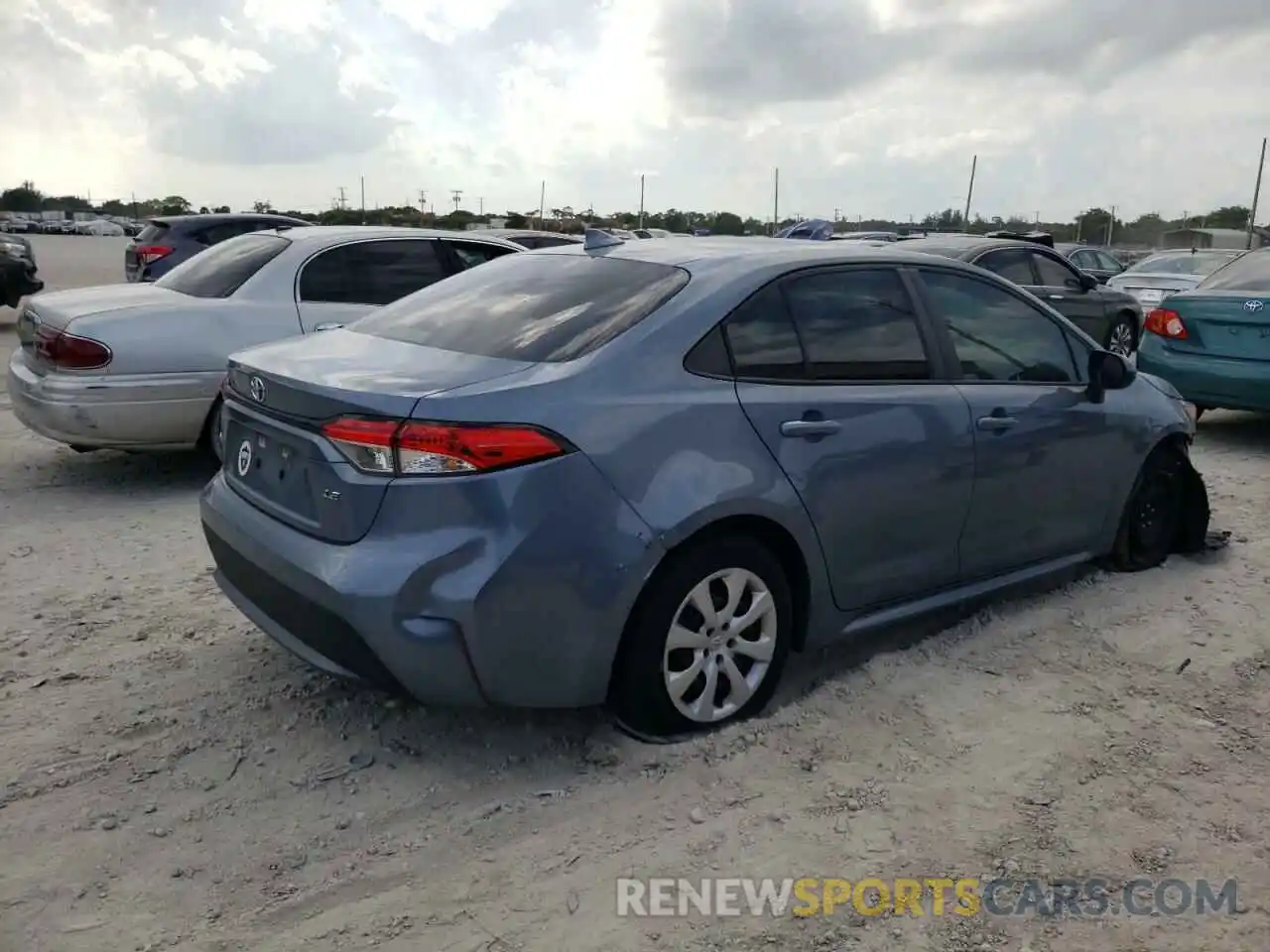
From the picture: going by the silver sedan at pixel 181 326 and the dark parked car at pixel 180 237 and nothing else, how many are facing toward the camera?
0

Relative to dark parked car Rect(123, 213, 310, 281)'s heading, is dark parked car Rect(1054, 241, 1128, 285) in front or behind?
in front

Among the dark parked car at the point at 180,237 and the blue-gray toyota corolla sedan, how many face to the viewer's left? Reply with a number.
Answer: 0

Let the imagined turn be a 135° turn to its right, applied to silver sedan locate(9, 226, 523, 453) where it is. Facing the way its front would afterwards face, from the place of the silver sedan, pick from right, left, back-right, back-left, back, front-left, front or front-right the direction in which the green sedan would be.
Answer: left

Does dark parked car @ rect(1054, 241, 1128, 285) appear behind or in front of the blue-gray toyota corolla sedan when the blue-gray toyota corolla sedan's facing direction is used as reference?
in front

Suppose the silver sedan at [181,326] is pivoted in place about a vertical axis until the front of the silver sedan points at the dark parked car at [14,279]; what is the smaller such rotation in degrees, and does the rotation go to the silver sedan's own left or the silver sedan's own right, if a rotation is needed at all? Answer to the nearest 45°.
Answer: approximately 45° to the silver sedan's own left

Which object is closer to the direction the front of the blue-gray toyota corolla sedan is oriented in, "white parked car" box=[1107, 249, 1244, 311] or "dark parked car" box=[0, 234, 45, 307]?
the white parked car

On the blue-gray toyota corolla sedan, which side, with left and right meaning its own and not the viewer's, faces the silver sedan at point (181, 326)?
left

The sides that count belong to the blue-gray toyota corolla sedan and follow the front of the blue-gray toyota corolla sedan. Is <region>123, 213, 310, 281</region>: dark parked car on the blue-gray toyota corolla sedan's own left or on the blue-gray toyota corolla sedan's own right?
on the blue-gray toyota corolla sedan's own left

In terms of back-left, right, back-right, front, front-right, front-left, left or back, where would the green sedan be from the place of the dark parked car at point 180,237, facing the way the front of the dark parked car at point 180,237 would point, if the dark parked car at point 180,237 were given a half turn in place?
left

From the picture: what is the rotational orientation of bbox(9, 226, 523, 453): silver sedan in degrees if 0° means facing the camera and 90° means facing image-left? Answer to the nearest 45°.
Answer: approximately 225°

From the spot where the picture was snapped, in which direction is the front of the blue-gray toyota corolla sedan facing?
facing away from the viewer and to the right of the viewer

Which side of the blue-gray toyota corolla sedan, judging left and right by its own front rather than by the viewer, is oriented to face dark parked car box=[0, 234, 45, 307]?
left

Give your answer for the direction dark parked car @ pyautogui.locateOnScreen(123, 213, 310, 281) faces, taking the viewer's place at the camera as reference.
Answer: facing away from the viewer and to the right of the viewer

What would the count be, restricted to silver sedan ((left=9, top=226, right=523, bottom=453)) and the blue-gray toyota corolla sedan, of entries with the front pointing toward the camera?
0

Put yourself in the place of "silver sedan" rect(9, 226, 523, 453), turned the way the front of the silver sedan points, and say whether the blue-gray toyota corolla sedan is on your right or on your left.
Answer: on your right
